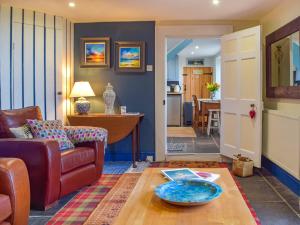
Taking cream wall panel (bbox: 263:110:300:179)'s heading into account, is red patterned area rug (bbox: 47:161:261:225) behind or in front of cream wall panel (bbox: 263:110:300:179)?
in front

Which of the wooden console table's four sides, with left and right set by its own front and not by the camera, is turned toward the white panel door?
left

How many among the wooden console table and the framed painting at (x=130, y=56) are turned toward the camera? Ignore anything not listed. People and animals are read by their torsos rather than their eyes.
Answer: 2

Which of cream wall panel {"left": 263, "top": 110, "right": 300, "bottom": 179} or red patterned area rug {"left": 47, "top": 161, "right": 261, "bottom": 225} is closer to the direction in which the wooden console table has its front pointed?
the red patterned area rug

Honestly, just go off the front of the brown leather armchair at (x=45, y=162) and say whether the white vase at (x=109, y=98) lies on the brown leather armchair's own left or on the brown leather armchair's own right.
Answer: on the brown leather armchair's own left
